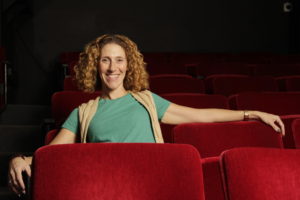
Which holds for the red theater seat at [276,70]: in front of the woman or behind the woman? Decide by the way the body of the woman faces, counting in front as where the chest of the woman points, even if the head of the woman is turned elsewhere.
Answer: behind

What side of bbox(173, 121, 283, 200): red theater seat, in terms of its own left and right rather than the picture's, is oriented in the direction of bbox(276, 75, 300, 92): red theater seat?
back

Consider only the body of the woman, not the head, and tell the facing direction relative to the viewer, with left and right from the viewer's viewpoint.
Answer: facing the viewer

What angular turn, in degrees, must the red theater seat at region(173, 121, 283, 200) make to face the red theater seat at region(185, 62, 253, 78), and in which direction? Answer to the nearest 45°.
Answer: approximately 180°

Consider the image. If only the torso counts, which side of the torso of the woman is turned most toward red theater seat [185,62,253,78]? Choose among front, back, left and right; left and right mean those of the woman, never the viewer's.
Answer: back

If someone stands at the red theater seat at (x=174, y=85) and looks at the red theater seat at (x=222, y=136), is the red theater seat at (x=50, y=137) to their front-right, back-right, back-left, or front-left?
front-right

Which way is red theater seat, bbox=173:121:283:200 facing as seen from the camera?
toward the camera

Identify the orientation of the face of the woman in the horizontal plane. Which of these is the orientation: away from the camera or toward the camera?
toward the camera

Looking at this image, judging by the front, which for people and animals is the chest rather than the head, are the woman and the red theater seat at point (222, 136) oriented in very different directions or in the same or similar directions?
same or similar directions
